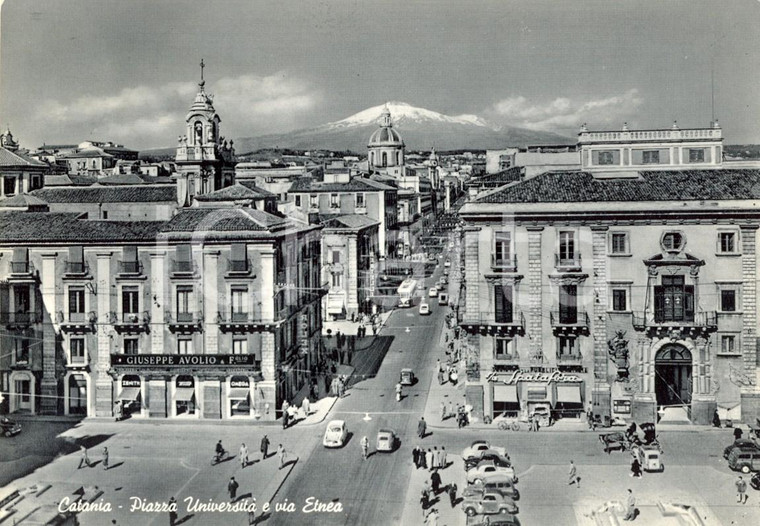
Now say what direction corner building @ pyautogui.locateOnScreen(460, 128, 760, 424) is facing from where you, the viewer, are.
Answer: facing the viewer

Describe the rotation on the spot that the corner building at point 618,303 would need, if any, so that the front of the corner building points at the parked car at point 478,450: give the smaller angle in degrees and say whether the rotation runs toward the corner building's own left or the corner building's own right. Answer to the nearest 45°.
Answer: approximately 45° to the corner building's own right

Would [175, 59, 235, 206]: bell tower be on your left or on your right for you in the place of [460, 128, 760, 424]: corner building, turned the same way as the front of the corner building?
on your right

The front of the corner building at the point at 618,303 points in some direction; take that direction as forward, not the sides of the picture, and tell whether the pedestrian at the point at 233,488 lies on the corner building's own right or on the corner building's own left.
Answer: on the corner building's own right

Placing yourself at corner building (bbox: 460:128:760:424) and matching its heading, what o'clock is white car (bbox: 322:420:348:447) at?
The white car is roughly at 2 o'clock from the corner building.

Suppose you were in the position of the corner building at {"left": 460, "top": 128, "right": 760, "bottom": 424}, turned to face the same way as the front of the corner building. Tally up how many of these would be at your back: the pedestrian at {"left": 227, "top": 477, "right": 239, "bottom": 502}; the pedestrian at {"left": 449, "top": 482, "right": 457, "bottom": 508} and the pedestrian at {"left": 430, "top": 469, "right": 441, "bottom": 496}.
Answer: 0

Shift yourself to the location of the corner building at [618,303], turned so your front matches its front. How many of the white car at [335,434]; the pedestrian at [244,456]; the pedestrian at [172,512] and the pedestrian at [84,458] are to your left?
0

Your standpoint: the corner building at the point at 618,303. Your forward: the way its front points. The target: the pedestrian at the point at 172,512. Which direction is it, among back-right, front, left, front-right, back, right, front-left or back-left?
front-right

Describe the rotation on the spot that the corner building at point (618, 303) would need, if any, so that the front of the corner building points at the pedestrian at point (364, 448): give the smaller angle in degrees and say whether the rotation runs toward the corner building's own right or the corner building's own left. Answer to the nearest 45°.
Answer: approximately 45° to the corner building's own right

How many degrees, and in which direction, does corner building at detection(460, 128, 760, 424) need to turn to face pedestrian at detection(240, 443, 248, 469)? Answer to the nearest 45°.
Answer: approximately 45° to its right

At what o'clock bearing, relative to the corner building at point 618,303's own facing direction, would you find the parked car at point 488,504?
The parked car is roughly at 1 o'clock from the corner building.

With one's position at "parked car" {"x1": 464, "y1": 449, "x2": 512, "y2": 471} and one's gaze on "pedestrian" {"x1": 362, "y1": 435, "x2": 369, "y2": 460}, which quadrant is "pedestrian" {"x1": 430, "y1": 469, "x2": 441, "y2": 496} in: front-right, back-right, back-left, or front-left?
front-left

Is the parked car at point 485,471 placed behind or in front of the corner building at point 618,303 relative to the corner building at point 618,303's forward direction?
in front
